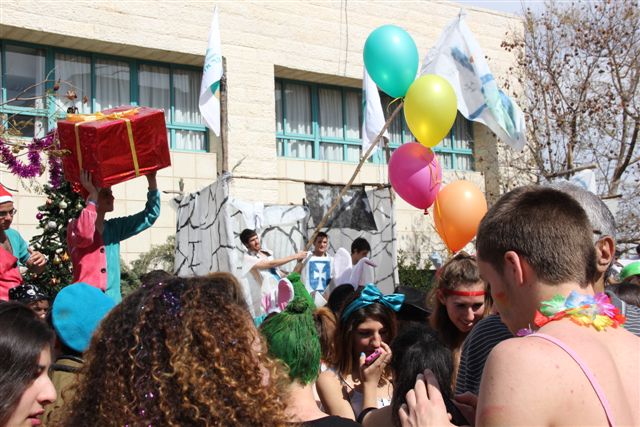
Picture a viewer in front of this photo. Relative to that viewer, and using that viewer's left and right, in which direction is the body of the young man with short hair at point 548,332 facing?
facing away from the viewer and to the left of the viewer

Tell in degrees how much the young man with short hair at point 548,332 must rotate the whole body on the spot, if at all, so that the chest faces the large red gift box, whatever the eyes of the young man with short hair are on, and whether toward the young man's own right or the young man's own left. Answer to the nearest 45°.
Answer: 0° — they already face it

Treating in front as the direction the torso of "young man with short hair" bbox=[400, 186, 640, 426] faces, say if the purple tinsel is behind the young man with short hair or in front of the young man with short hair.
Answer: in front

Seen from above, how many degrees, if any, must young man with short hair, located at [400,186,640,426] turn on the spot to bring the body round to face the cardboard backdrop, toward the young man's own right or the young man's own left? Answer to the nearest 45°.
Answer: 0° — they already face it

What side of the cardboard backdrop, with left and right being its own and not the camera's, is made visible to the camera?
front

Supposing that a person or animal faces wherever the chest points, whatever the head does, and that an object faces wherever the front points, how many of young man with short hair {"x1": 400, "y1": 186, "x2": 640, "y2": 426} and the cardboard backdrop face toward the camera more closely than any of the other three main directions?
1

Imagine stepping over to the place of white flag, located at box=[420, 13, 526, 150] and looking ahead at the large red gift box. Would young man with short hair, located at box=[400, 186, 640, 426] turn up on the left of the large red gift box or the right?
left

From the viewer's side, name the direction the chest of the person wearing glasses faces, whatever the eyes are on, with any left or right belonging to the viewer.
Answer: facing the viewer and to the right of the viewer

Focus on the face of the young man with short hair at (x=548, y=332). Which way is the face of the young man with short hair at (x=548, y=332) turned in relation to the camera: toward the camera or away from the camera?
away from the camera

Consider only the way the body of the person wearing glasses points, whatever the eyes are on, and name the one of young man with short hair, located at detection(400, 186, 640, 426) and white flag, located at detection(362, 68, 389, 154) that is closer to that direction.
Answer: the young man with short hair
